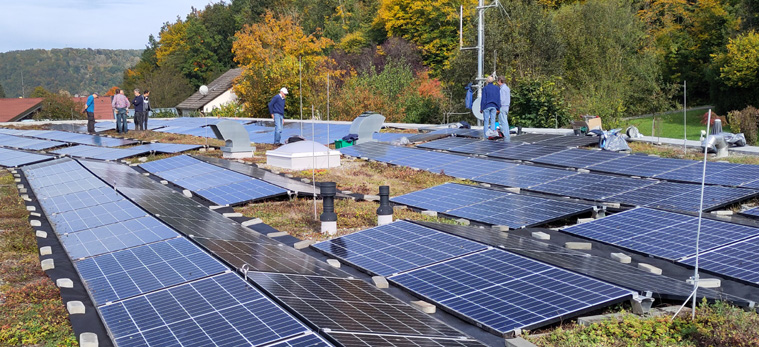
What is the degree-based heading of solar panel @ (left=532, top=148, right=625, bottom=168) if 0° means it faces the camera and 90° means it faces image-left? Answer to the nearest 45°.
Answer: approximately 45°

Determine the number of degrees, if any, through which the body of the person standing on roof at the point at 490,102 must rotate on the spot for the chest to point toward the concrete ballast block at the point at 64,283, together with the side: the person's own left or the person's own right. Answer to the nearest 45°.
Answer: approximately 180°

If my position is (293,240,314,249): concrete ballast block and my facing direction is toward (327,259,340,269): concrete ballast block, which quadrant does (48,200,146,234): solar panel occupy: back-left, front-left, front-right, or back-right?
back-right

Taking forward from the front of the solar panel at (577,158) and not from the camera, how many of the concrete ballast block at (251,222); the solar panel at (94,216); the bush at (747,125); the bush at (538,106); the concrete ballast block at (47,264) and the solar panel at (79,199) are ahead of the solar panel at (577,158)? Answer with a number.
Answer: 4

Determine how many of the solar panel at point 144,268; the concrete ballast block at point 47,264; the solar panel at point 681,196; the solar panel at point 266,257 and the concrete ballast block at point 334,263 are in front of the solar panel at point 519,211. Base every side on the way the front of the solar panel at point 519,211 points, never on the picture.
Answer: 4

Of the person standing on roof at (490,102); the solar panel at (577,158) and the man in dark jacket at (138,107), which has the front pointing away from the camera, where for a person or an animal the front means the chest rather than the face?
the person standing on roof

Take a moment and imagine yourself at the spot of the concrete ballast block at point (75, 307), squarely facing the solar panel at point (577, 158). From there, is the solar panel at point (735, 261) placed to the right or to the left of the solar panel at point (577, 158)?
right

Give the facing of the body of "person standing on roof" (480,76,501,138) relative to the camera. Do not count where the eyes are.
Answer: away from the camera

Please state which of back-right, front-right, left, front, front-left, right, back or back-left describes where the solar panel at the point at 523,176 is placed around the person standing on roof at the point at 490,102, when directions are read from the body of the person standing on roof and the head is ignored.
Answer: back

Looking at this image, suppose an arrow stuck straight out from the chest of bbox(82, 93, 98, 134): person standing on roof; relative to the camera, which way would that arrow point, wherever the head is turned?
to the viewer's right

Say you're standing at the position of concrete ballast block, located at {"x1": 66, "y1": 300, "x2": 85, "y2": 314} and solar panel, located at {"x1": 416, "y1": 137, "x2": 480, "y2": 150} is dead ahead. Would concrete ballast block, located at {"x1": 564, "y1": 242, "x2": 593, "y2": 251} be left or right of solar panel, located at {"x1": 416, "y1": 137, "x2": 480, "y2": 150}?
right
